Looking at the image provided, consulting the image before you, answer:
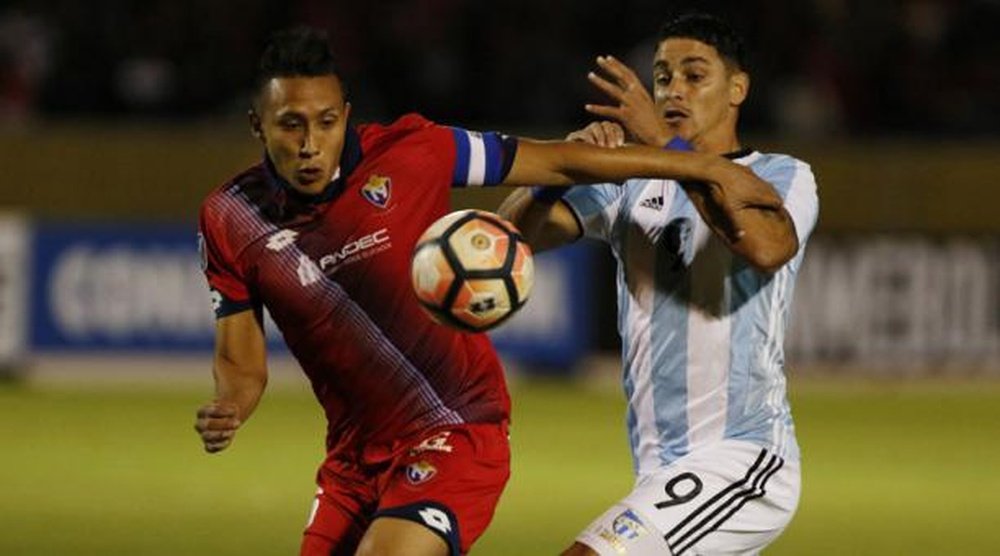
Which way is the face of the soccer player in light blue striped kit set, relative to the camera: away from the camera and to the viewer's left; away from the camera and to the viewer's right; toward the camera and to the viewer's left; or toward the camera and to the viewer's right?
toward the camera and to the viewer's left

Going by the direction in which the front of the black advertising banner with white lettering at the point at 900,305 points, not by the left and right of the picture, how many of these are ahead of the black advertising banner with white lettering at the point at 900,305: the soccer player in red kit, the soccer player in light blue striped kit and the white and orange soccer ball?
3

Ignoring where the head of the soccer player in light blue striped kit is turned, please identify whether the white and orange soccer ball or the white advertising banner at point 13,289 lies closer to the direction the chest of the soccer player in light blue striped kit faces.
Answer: the white and orange soccer ball

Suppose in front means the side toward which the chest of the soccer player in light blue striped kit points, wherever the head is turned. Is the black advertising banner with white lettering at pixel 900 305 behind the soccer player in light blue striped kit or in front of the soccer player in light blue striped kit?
behind

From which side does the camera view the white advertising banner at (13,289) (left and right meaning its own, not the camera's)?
front

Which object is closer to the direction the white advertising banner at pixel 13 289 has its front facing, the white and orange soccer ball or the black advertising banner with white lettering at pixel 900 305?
the white and orange soccer ball

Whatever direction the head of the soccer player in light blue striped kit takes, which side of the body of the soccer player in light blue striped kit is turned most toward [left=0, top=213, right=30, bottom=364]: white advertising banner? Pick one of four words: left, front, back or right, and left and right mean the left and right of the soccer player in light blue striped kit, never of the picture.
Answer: right

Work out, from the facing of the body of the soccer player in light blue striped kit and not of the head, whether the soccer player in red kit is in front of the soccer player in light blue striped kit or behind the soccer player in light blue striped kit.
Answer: in front

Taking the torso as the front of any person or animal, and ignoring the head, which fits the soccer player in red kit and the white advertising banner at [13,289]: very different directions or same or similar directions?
same or similar directions

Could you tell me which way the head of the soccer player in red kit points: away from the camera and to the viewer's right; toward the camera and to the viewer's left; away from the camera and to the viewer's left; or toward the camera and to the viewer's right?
toward the camera and to the viewer's right

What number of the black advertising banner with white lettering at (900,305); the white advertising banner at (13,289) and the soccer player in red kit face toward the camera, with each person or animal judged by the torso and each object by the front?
3

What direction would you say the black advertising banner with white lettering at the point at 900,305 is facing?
toward the camera

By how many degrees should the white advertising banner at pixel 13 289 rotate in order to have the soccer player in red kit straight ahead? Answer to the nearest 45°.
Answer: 0° — it already faces them

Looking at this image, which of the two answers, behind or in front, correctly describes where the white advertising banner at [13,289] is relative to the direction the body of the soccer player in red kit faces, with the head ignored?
behind

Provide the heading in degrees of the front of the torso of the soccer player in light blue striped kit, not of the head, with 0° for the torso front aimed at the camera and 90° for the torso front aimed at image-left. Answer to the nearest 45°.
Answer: approximately 45°

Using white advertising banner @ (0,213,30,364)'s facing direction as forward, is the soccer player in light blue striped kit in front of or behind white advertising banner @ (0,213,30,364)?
in front

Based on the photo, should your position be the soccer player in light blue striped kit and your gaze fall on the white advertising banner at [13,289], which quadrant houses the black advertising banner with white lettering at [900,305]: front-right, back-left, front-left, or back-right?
front-right

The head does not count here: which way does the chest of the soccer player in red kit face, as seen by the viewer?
toward the camera

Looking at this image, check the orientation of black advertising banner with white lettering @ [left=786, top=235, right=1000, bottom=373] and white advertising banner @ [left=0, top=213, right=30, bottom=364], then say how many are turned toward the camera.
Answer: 2

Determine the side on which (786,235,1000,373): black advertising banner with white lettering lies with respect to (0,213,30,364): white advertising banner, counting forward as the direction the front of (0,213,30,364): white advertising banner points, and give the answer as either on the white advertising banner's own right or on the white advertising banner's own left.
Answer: on the white advertising banner's own left
